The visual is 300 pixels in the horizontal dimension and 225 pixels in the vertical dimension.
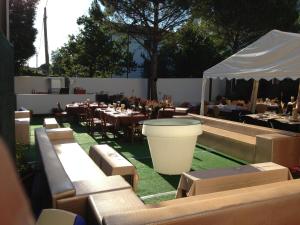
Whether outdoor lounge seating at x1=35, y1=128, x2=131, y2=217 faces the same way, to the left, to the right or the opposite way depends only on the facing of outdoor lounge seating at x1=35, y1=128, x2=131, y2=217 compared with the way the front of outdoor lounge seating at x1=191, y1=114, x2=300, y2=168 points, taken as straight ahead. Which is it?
the opposite way

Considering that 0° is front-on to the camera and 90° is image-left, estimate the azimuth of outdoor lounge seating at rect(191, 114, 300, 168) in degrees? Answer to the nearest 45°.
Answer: approximately 45°

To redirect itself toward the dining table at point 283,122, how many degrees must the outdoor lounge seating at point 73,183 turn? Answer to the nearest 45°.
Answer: approximately 45° to its left

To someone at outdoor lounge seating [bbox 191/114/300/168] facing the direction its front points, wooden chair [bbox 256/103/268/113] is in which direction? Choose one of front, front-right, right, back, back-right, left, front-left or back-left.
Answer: back-right

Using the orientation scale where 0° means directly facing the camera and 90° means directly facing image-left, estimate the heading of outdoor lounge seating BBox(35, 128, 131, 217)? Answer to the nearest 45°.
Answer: approximately 270°

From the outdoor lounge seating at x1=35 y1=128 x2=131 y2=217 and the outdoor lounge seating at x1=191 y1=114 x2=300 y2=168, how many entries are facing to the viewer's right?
1

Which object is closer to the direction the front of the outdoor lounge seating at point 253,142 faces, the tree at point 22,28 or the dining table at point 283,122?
the tree

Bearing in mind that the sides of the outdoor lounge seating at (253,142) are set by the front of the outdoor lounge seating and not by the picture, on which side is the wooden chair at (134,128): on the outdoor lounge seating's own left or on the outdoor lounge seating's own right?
on the outdoor lounge seating's own right

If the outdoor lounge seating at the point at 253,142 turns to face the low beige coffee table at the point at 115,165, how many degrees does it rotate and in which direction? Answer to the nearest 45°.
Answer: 0° — it already faces it
